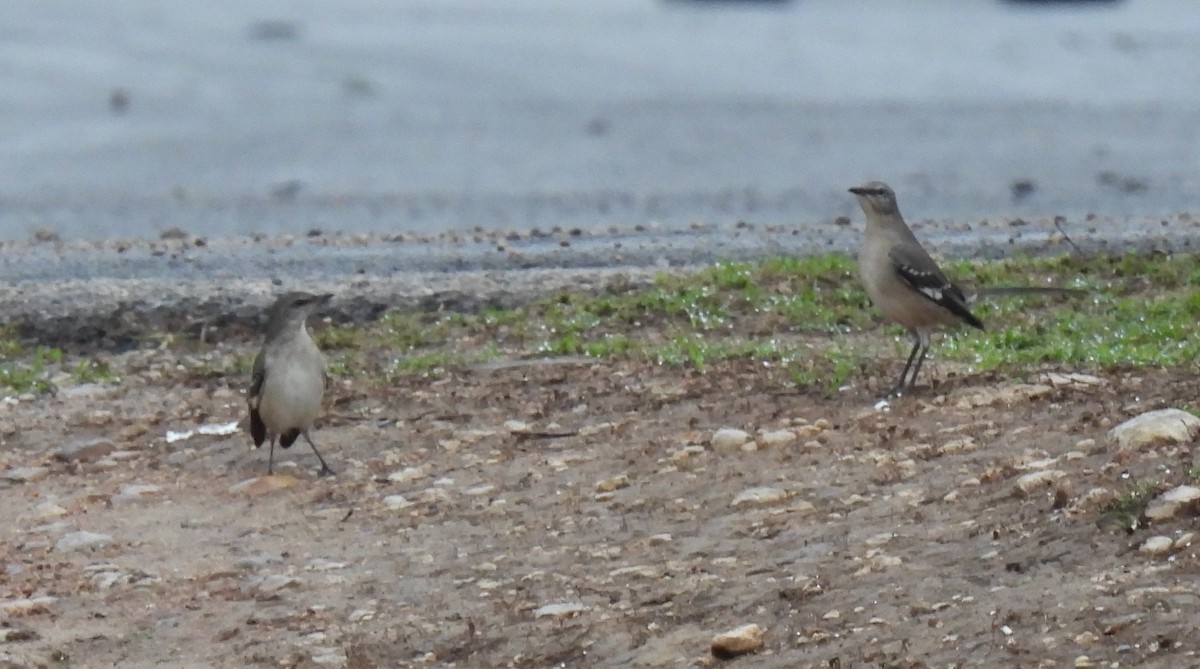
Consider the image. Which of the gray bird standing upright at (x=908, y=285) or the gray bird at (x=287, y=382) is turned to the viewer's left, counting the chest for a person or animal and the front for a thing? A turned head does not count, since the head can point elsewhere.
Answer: the gray bird standing upright

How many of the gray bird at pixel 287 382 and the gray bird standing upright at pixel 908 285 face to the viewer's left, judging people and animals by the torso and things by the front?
1

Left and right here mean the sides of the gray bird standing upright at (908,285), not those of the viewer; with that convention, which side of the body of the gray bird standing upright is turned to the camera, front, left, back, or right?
left

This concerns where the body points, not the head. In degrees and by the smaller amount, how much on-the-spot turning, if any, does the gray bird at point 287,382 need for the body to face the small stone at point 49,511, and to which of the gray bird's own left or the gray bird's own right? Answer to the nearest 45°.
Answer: approximately 90° to the gray bird's own right

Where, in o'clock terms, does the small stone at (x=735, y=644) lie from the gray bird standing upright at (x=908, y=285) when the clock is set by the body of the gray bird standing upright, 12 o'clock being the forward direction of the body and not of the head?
The small stone is roughly at 9 o'clock from the gray bird standing upright.

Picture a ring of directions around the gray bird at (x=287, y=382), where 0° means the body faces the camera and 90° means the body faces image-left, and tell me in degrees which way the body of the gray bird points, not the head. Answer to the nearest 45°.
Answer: approximately 315°

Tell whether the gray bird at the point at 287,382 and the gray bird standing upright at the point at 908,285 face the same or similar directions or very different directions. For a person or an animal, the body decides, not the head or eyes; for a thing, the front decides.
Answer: very different directions

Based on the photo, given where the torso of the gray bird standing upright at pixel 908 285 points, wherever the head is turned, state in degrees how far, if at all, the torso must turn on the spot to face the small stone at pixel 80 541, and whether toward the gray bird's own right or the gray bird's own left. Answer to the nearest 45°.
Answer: approximately 45° to the gray bird's own left

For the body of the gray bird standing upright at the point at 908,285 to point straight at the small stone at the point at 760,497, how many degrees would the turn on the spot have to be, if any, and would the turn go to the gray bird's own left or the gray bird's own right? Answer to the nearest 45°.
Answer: approximately 90° to the gray bird's own left
